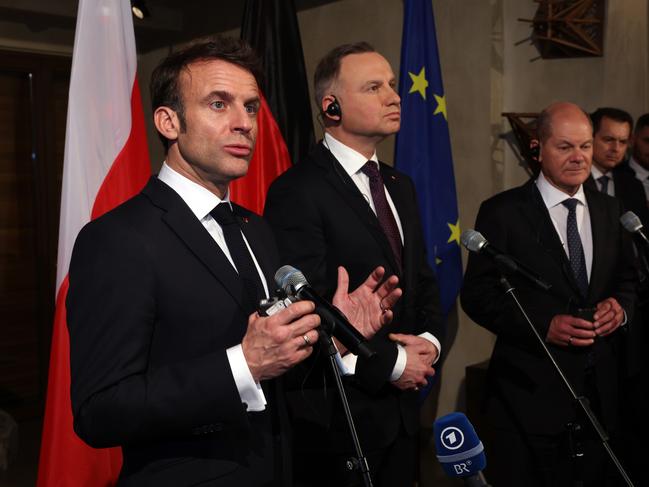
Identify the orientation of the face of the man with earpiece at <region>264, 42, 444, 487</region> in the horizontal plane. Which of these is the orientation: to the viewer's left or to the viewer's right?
to the viewer's right

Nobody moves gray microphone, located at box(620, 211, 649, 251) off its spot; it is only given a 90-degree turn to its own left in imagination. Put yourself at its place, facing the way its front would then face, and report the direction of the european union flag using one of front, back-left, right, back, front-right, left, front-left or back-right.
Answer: back-right

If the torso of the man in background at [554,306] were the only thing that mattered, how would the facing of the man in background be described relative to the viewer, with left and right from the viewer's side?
facing the viewer and to the right of the viewer

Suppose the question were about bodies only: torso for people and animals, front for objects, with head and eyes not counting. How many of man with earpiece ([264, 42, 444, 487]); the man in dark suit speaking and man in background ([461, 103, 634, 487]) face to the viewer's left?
0

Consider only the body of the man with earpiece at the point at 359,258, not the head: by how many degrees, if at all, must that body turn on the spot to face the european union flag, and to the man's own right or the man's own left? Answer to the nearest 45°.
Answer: approximately 135° to the man's own left

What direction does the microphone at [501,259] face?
to the viewer's left

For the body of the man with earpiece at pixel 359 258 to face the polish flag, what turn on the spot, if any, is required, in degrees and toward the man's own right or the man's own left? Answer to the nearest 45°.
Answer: approximately 135° to the man's own right

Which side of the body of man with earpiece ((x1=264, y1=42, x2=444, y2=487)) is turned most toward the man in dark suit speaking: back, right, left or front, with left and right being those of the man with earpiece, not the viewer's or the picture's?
right

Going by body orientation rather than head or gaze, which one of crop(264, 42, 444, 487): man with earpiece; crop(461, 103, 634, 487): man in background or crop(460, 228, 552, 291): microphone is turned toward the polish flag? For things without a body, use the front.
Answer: the microphone

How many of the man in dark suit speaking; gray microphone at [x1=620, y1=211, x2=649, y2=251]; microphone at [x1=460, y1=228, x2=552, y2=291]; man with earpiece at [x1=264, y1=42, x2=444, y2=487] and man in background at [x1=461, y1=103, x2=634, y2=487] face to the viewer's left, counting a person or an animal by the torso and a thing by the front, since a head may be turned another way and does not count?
2

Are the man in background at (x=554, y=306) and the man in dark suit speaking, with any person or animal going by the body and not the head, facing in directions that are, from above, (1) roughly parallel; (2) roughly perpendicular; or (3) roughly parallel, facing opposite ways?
roughly parallel

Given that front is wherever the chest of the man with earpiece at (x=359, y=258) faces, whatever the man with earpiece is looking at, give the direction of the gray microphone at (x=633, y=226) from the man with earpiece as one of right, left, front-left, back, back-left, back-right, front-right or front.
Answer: front-left

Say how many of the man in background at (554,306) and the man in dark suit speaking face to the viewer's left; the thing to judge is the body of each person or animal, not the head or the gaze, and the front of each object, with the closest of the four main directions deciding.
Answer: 0

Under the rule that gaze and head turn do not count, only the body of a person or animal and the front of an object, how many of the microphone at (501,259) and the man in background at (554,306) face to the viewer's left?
1

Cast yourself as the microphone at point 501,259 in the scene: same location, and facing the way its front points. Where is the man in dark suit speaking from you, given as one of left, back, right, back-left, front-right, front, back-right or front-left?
front-left

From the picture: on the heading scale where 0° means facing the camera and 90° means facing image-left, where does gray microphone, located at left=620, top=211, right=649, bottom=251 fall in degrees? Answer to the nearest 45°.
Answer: approximately 90°
